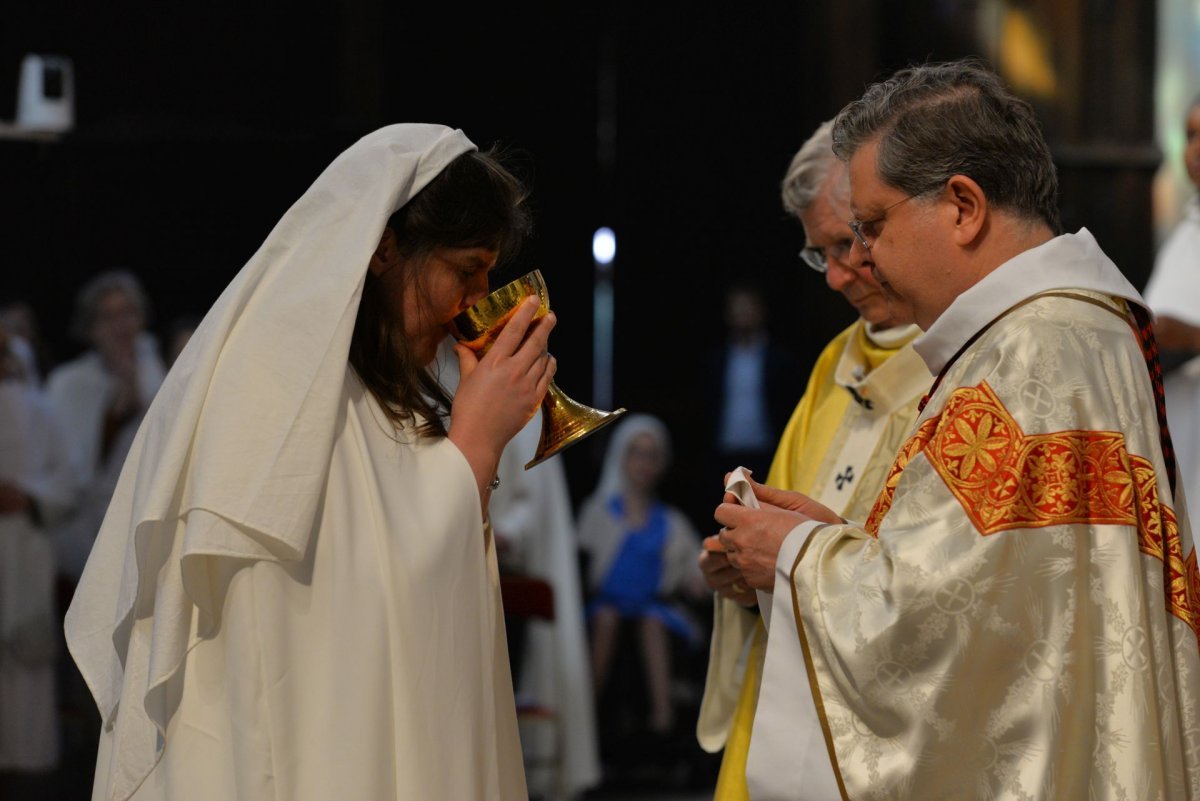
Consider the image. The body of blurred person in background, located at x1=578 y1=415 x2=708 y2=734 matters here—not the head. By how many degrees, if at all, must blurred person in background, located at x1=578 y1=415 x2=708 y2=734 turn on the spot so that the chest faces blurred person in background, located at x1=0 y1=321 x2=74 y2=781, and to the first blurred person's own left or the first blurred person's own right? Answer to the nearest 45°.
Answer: approximately 45° to the first blurred person's own right

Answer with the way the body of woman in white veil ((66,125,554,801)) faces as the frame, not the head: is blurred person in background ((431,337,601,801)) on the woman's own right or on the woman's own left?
on the woman's own left

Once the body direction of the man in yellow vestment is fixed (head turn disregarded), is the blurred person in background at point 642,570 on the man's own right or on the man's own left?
on the man's own right

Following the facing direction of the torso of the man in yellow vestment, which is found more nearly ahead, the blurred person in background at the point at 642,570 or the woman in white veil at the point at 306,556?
the woman in white veil

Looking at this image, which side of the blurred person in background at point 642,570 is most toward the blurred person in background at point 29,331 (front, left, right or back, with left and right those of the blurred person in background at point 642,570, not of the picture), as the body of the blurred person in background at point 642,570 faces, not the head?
right

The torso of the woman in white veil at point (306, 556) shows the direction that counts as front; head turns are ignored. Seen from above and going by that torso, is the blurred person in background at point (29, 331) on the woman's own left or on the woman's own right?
on the woman's own left

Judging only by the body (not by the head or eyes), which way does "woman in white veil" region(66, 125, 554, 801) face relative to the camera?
to the viewer's right

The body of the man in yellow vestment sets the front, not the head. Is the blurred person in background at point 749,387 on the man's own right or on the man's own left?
on the man's own right
